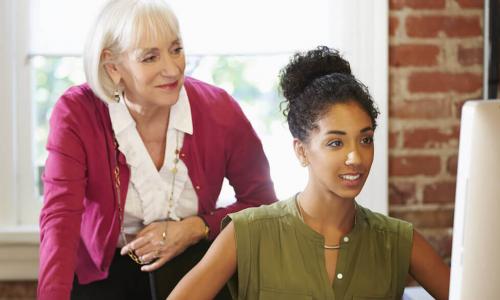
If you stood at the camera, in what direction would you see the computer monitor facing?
facing away from the viewer and to the left of the viewer

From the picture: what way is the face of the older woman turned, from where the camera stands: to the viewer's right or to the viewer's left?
to the viewer's right

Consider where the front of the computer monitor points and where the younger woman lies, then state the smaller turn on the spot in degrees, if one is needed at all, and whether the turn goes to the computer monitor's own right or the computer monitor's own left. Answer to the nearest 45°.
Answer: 0° — it already faces them
